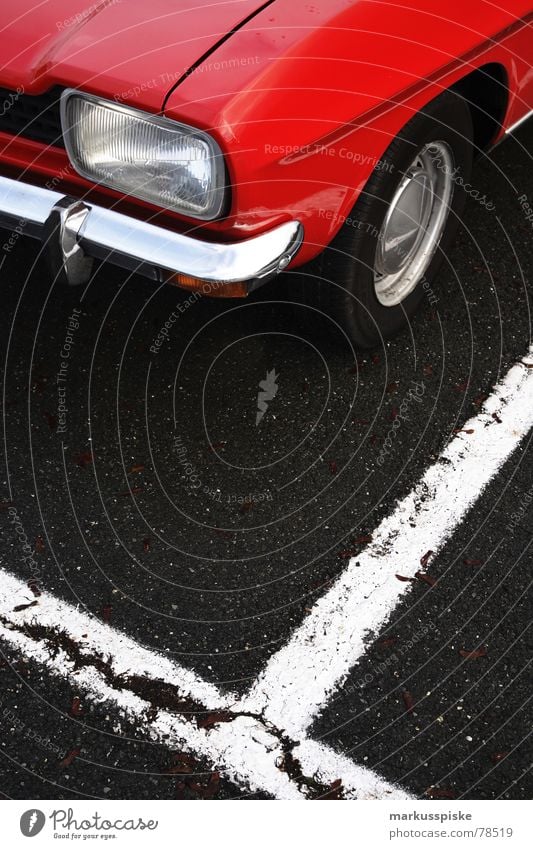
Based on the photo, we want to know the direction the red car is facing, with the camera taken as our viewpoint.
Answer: facing the viewer and to the left of the viewer
